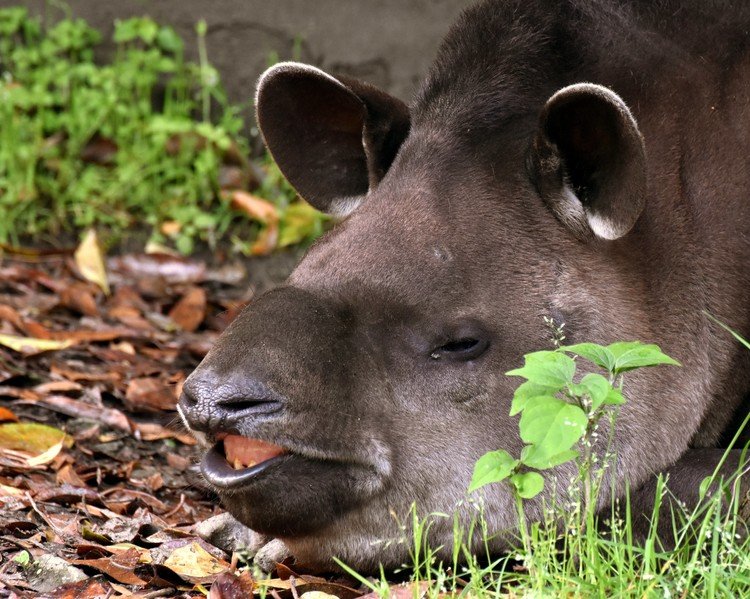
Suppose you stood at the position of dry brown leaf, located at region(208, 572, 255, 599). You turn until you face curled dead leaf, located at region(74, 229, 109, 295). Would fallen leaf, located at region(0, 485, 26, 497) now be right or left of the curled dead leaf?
left

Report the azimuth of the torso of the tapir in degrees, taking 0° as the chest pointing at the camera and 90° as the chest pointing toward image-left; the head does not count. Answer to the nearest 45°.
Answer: approximately 45°

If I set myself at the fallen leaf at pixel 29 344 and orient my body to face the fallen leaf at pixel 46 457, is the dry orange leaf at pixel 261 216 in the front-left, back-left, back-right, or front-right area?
back-left

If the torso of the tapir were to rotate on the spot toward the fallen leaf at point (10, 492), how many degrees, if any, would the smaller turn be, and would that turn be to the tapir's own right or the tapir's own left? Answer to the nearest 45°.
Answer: approximately 45° to the tapir's own right

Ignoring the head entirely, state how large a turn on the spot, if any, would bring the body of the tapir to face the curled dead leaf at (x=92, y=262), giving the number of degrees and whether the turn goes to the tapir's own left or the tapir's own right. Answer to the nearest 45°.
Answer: approximately 90° to the tapir's own right

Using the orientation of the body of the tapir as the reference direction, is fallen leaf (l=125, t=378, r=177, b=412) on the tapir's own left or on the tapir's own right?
on the tapir's own right

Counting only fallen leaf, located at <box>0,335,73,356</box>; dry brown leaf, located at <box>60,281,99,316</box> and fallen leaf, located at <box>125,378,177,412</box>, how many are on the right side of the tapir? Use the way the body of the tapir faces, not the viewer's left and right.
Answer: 3
